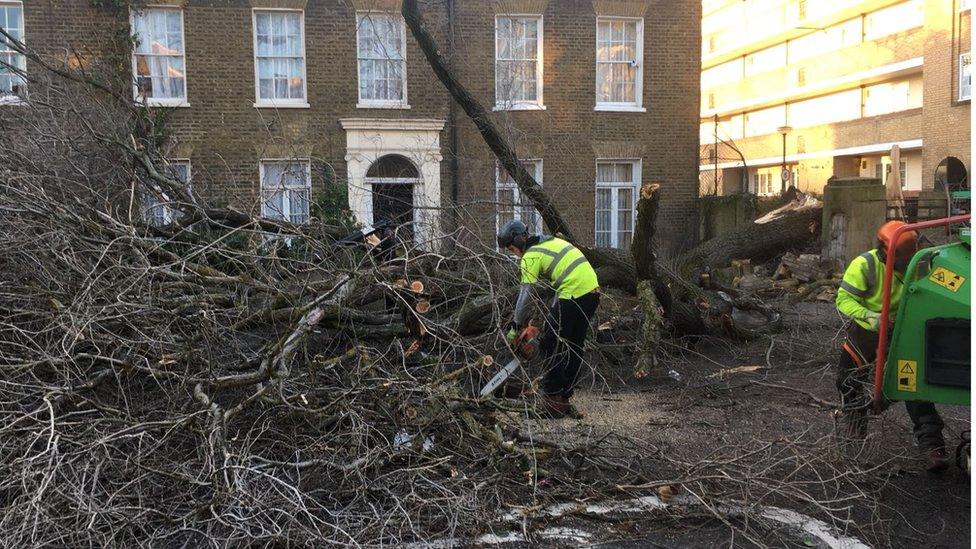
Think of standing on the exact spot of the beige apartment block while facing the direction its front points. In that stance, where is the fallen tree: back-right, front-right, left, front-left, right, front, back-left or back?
front-left

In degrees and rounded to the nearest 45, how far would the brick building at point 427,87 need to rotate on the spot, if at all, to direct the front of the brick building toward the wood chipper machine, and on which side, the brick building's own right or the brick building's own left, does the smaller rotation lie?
0° — it already faces it

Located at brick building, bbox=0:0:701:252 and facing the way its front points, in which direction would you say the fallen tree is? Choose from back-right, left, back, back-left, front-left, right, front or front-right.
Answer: front

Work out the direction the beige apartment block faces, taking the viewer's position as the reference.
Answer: facing the viewer and to the left of the viewer

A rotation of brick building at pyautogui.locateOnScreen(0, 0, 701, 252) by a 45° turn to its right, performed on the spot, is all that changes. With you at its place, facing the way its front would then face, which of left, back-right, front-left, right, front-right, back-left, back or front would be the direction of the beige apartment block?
back

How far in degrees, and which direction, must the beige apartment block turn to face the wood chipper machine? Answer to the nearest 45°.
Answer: approximately 45° to its left

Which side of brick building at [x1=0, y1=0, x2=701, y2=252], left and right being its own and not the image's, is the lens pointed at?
front
